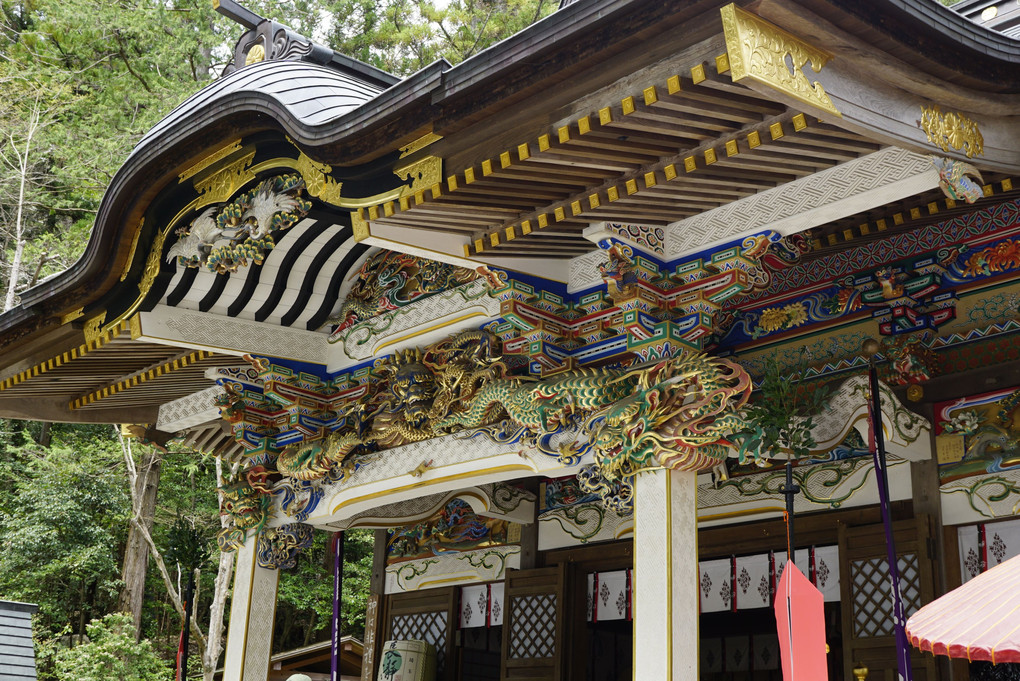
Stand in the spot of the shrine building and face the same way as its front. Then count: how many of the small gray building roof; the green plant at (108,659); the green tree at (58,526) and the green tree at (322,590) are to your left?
0

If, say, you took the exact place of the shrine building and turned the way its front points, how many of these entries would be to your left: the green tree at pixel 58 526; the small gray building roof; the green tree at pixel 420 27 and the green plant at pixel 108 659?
0

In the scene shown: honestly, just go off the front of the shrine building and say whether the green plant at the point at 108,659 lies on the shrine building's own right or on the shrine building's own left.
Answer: on the shrine building's own right

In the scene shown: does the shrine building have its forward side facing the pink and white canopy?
no

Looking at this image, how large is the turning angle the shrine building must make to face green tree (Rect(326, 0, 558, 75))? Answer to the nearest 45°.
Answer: approximately 135° to its right

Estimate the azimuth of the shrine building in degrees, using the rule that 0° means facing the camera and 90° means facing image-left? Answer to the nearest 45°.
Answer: approximately 45°

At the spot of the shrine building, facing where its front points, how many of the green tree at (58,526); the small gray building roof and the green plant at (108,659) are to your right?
3

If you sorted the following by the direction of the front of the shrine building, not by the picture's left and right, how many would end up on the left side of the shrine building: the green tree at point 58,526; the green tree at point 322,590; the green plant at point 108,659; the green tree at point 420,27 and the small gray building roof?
0

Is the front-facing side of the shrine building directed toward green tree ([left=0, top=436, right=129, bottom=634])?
no

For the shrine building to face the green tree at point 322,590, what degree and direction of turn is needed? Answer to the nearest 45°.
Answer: approximately 135° to its right
